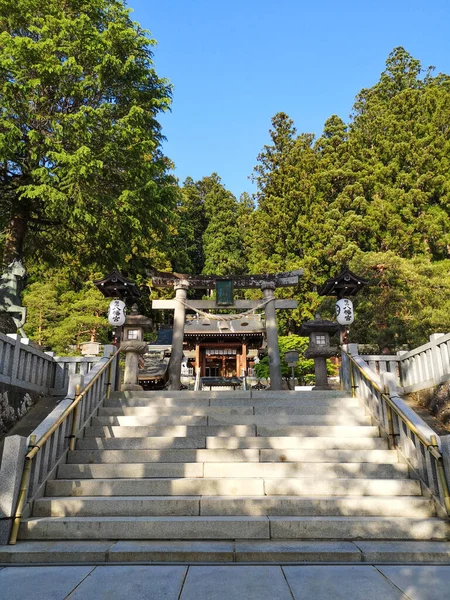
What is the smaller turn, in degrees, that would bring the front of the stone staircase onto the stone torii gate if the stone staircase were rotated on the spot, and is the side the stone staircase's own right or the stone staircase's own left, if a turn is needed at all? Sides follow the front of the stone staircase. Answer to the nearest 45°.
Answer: approximately 180°

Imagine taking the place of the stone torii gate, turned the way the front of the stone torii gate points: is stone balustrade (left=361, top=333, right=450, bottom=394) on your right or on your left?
on your left

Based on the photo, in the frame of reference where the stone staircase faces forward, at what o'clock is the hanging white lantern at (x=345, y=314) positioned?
The hanging white lantern is roughly at 7 o'clock from the stone staircase.

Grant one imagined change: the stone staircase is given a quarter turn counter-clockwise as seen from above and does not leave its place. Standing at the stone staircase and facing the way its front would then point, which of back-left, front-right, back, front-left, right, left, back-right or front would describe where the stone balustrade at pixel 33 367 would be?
back-left

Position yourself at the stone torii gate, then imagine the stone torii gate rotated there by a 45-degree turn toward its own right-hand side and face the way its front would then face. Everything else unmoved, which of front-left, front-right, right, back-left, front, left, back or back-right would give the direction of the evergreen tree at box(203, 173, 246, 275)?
back-right

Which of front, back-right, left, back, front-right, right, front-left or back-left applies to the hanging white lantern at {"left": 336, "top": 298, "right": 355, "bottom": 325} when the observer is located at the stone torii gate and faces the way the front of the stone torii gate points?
front-left

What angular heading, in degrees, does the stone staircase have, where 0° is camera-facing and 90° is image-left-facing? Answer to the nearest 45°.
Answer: approximately 0°

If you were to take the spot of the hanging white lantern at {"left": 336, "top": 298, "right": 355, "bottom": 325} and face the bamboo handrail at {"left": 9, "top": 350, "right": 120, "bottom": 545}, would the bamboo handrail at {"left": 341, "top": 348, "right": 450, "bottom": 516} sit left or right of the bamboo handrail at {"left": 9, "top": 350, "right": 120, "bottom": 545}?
left

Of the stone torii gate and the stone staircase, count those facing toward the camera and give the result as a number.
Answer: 2

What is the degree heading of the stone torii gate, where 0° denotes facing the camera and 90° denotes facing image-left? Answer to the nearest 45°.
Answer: approximately 0°
